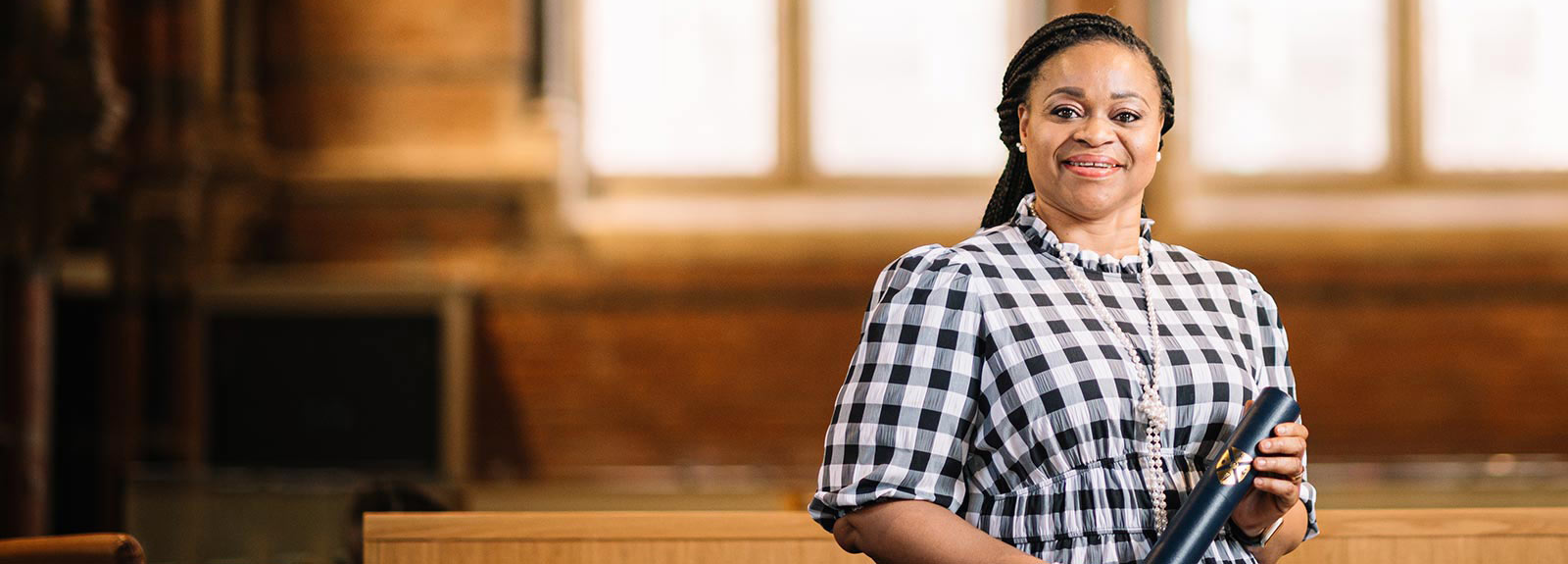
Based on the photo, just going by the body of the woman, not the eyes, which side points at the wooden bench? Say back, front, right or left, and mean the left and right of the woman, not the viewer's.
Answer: back

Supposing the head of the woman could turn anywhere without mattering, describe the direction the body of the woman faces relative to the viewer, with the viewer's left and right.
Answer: facing the viewer and to the right of the viewer

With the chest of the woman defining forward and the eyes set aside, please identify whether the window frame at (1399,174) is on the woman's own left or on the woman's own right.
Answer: on the woman's own left

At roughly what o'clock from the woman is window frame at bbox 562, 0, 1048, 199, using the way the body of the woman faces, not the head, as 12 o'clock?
The window frame is roughly at 7 o'clock from the woman.
